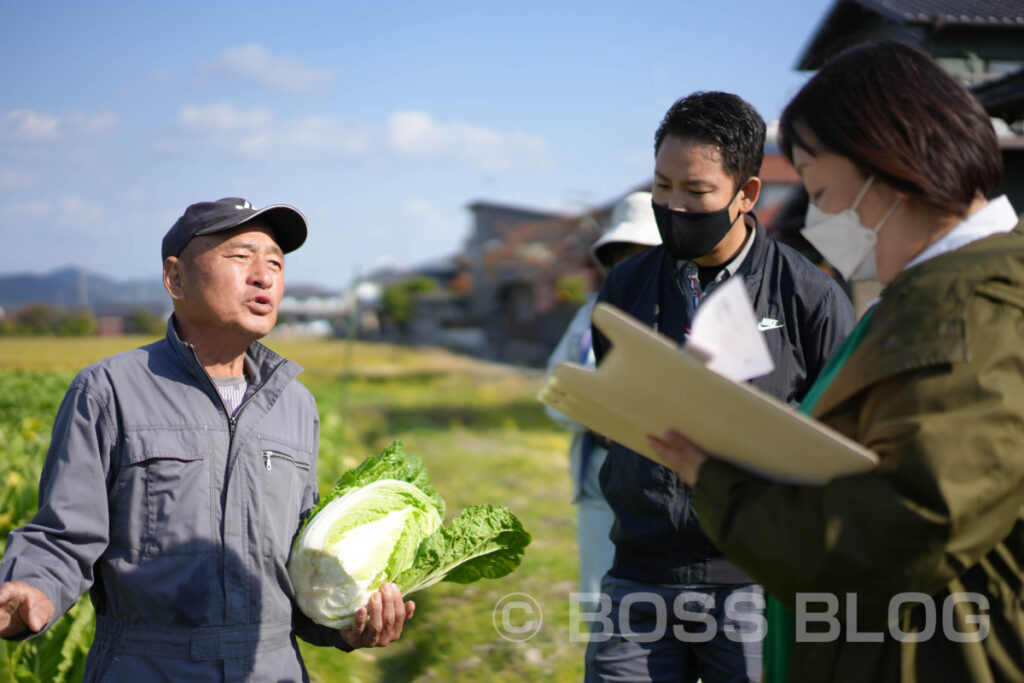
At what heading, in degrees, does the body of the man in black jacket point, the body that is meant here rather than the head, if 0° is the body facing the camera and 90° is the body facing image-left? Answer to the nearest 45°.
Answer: approximately 45°

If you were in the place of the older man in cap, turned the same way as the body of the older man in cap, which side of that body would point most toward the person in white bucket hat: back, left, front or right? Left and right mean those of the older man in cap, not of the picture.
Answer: left

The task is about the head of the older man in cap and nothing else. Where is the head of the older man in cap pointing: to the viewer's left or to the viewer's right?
to the viewer's right

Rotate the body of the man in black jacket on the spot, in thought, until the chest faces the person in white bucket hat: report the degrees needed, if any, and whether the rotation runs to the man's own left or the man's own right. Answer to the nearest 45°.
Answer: approximately 135° to the man's own right

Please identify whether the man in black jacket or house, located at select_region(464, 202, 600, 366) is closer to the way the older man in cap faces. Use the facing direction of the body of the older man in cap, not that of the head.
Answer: the man in black jacket

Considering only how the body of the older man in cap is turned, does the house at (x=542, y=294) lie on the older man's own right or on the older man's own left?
on the older man's own left

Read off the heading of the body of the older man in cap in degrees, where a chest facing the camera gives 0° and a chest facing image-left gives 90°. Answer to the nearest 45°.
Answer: approximately 315°

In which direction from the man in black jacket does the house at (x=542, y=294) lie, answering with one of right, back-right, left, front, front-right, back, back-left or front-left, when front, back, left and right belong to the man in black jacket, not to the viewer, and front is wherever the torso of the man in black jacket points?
back-right
